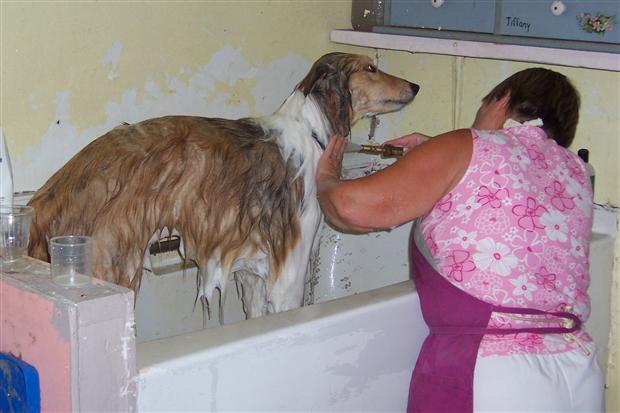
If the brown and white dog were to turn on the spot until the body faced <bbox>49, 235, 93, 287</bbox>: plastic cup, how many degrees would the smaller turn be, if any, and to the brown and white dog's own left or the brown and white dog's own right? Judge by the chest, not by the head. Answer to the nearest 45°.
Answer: approximately 90° to the brown and white dog's own right

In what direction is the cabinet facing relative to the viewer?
toward the camera

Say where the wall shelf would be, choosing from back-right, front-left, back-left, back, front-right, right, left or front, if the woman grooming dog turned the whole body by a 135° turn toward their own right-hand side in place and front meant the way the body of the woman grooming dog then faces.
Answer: left

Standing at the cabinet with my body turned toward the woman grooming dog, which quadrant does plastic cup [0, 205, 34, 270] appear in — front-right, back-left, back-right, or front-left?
front-right

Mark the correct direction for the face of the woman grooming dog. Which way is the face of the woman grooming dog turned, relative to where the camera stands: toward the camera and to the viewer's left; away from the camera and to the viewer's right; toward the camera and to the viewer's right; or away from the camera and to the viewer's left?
away from the camera and to the viewer's left

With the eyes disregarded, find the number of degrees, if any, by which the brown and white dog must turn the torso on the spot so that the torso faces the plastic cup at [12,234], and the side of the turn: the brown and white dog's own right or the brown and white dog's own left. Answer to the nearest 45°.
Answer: approximately 135° to the brown and white dog's own right

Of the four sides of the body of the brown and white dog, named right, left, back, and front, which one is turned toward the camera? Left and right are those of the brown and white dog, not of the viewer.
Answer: right

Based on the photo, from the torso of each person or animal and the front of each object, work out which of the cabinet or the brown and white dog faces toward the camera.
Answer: the cabinet

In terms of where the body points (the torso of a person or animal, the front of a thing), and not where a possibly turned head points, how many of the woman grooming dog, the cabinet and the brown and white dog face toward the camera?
1

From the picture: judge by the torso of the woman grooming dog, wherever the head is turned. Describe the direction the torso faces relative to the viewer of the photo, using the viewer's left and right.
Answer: facing away from the viewer and to the left of the viewer

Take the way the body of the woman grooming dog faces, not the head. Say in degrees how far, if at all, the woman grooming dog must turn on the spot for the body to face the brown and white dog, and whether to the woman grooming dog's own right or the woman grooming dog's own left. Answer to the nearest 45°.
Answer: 0° — they already face it

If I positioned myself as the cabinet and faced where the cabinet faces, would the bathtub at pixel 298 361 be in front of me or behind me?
in front
